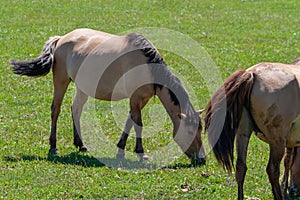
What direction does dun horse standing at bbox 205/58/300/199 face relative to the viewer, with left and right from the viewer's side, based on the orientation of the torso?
facing away from the viewer and to the right of the viewer

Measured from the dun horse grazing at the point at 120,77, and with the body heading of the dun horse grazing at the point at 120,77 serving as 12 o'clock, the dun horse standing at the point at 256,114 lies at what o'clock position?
the dun horse standing at the point at 256,114 is roughly at 2 o'clock from the dun horse grazing at the point at 120,77.

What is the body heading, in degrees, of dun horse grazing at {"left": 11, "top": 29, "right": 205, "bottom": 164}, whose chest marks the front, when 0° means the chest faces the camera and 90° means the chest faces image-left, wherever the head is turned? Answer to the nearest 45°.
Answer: approximately 270°

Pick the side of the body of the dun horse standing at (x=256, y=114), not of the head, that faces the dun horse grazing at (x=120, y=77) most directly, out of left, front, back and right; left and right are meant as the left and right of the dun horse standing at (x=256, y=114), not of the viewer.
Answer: left

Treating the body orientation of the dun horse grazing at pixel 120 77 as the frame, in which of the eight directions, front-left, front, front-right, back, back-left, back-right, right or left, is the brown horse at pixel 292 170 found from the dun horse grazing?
front-right
